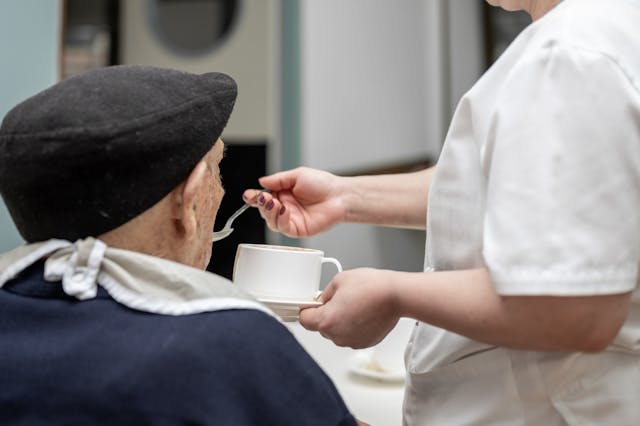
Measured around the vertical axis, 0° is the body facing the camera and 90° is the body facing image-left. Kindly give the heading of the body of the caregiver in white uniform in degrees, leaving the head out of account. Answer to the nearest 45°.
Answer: approximately 90°

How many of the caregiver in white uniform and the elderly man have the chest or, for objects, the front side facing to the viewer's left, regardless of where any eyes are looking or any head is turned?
1

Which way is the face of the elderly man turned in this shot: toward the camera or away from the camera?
away from the camera

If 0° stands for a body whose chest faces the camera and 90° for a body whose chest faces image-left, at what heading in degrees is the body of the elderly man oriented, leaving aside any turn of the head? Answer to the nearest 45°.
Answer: approximately 225°
